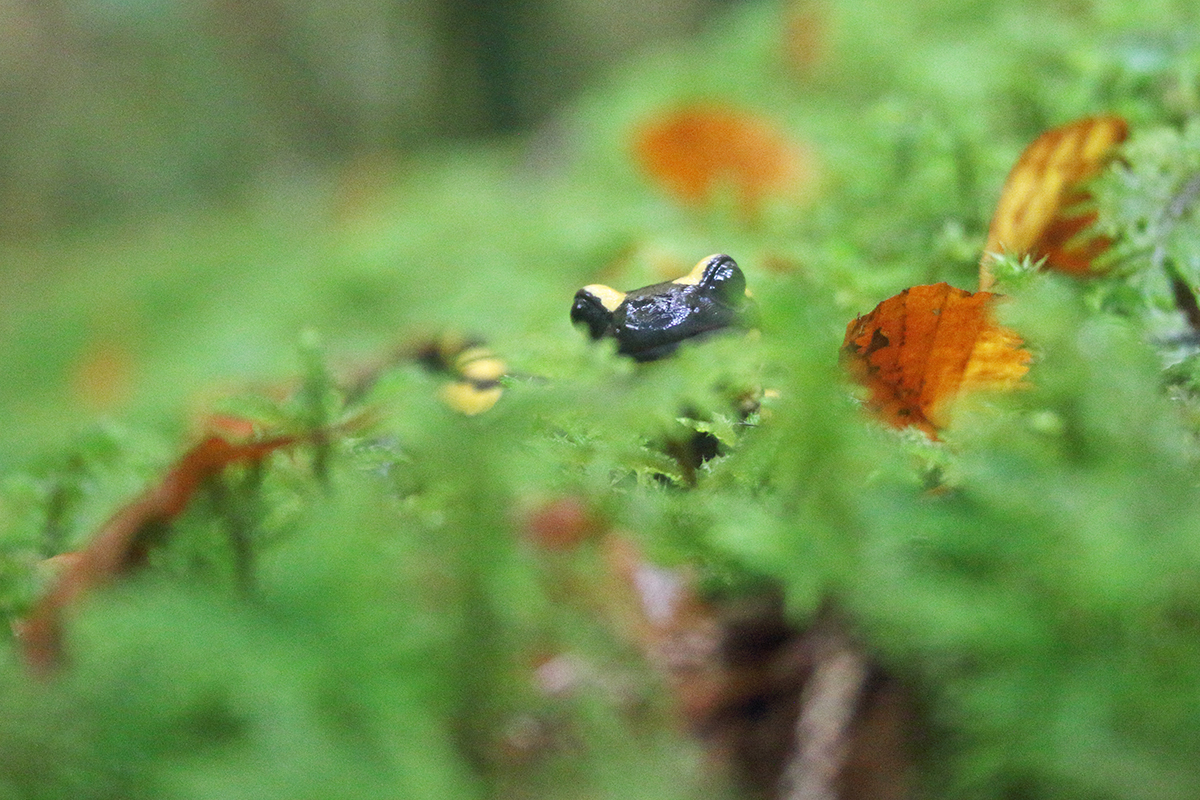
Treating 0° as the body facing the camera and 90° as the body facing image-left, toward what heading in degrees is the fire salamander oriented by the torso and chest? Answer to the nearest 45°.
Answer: approximately 45°
